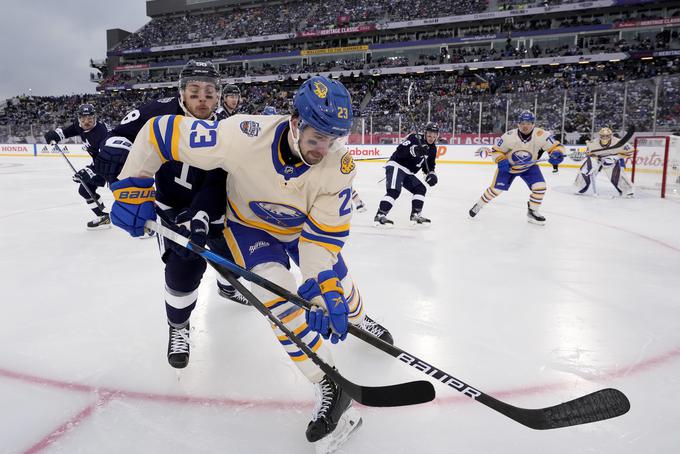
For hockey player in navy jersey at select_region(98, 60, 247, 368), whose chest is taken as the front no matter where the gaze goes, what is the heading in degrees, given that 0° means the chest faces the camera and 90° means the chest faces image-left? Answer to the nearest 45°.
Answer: approximately 0°

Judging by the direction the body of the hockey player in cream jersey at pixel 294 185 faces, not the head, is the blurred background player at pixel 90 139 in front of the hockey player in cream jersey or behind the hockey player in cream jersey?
behind

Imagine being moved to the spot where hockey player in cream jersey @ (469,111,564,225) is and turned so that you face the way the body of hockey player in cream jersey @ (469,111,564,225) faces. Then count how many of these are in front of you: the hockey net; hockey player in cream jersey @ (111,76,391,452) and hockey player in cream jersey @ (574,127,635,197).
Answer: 1
